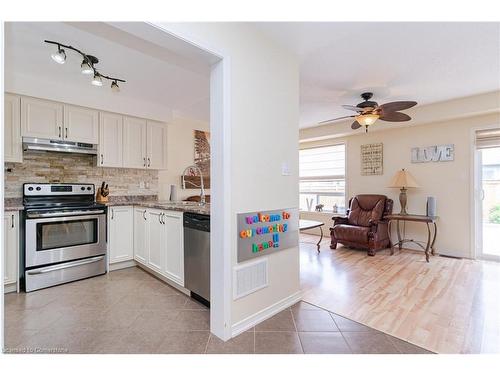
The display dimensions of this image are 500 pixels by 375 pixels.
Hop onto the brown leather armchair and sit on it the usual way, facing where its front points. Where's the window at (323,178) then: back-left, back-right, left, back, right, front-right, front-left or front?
right

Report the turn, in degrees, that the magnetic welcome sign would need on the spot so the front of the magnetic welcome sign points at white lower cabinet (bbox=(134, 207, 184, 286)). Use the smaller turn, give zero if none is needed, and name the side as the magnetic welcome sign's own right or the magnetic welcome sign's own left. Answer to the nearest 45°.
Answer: approximately 180°

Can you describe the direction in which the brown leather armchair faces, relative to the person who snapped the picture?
facing the viewer and to the left of the viewer

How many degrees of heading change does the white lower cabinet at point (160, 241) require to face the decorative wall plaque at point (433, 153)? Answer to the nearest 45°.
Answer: approximately 135° to its left

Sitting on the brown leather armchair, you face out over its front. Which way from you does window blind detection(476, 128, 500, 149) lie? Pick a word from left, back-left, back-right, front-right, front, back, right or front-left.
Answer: back-left

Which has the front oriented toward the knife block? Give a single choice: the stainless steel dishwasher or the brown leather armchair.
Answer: the brown leather armchair

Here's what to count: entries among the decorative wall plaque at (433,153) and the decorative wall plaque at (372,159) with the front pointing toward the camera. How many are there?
2

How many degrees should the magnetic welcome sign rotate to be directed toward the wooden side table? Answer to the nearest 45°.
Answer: approximately 90° to its left

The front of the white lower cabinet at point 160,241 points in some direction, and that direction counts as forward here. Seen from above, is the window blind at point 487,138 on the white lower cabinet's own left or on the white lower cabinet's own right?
on the white lower cabinet's own left

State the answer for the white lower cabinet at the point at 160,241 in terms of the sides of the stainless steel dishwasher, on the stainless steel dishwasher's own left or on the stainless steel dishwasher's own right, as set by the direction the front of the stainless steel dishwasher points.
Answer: on the stainless steel dishwasher's own right

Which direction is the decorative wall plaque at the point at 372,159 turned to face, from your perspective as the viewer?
facing the viewer

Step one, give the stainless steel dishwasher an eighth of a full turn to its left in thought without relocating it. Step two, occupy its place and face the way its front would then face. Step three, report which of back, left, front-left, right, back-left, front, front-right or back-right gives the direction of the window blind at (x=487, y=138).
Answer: left

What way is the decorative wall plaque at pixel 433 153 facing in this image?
toward the camera

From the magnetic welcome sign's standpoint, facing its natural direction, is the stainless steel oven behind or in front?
behind

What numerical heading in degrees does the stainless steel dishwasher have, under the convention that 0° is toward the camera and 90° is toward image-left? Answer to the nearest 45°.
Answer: approximately 45°

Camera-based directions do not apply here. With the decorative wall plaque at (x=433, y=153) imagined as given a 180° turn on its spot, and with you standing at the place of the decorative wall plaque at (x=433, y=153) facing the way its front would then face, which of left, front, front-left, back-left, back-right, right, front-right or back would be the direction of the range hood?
back-left

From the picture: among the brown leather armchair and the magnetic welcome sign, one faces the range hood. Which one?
the brown leather armchair
